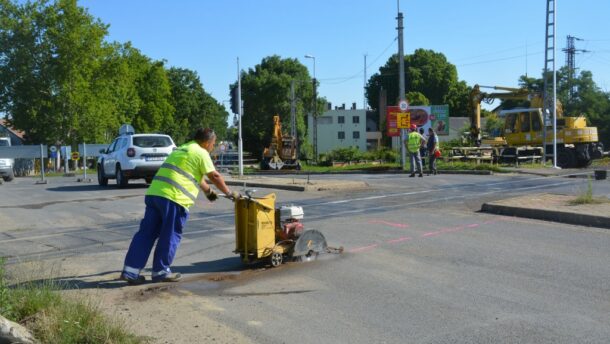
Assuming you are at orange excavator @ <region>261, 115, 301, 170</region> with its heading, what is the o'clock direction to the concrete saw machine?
The concrete saw machine is roughly at 12 o'clock from the orange excavator.

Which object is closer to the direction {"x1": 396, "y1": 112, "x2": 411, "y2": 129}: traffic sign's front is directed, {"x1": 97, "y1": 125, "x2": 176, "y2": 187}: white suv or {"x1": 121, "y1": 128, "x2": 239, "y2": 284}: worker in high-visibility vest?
the worker in high-visibility vest

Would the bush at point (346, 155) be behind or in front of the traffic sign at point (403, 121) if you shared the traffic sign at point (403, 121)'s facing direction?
behind

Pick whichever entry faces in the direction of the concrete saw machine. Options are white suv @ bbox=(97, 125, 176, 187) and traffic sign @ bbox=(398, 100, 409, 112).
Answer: the traffic sign

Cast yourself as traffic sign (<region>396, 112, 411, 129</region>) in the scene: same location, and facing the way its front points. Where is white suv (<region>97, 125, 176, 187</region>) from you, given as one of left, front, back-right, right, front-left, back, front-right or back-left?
front-right

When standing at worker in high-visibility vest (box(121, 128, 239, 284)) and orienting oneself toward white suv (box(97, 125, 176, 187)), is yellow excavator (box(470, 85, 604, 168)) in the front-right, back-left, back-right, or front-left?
front-right

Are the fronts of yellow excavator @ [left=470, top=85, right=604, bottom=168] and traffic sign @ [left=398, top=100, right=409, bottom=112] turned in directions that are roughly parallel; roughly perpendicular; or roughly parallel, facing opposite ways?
roughly perpendicular

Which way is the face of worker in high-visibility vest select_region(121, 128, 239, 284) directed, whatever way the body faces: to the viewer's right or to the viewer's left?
to the viewer's right

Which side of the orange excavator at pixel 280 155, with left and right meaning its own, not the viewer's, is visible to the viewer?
front

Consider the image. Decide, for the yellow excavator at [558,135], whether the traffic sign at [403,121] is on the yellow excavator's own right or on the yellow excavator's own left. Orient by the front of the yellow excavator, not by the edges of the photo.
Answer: on the yellow excavator's own left

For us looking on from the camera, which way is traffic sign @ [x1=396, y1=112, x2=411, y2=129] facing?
facing the viewer

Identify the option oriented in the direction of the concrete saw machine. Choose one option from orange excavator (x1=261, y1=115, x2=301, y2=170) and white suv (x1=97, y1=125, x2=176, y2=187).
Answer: the orange excavator

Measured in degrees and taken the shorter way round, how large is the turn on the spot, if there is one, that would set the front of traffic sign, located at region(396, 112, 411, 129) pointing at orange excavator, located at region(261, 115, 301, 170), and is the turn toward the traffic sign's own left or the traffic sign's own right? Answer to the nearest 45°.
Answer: approximately 135° to the traffic sign's own right

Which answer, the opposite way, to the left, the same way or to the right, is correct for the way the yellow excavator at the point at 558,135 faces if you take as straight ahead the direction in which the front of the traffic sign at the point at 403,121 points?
to the right

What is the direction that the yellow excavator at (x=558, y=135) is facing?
to the viewer's left

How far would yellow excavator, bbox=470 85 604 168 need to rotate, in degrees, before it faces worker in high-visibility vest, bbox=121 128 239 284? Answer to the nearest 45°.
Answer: approximately 90° to its left

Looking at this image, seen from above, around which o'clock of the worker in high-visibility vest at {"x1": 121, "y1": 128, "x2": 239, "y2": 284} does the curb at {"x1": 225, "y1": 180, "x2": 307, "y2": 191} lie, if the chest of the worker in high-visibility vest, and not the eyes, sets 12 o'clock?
The curb is roughly at 11 o'clock from the worker in high-visibility vest.
